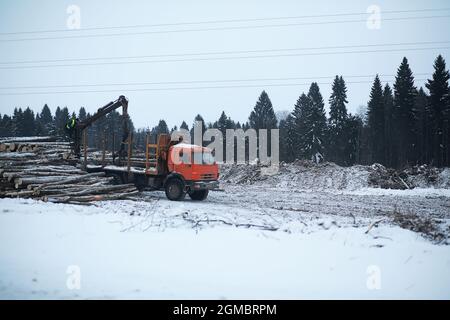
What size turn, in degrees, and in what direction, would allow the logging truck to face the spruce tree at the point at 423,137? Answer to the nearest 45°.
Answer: approximately 90° to its left

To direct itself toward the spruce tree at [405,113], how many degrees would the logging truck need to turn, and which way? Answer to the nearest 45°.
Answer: approximately 90° to its left

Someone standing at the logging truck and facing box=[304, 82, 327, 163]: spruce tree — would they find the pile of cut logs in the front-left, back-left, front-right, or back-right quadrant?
back-left

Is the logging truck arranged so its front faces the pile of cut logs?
no

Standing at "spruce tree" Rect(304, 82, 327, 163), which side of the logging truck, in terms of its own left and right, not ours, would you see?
left

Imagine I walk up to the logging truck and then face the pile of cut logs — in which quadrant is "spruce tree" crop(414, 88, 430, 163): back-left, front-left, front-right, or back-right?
back-right

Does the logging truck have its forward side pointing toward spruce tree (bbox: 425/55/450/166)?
no

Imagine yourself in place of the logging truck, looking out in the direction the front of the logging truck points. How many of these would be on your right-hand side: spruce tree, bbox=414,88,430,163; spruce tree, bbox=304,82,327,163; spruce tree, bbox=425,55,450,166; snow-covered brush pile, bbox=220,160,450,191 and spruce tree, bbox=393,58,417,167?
0

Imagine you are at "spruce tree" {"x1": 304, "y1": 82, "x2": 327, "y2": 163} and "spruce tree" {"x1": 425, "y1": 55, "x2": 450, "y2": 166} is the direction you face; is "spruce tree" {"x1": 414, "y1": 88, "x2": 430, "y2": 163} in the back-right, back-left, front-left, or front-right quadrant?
front-left

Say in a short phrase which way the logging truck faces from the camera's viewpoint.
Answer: facing the viewer and to the right of the viewer

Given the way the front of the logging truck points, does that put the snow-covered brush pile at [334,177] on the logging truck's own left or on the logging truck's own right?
on the logging truck's own left
